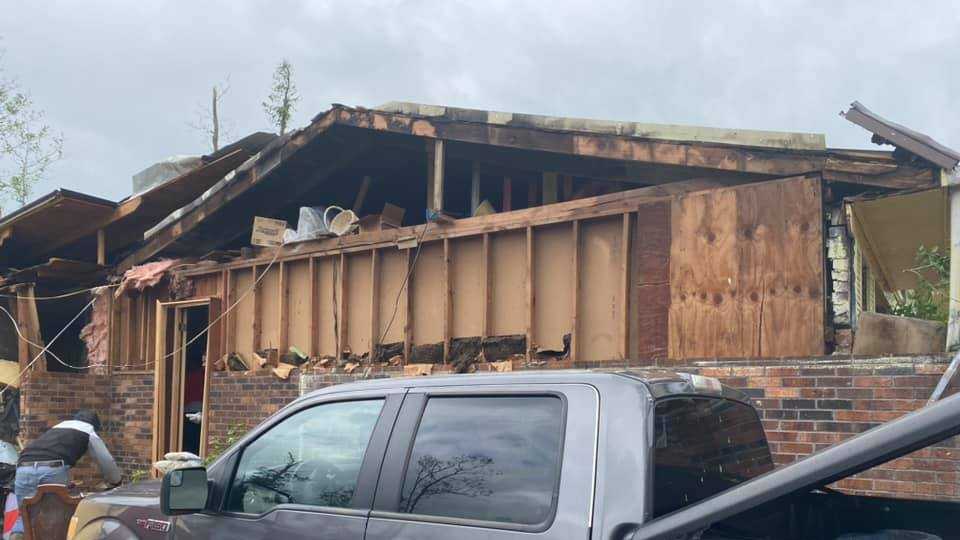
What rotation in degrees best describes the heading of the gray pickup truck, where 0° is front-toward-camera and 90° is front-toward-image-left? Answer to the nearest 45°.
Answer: approximately 135°

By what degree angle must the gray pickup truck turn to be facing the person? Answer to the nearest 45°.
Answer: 0° — it already faces them

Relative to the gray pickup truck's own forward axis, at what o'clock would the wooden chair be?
The wooden chair is roughly at 12 o'clock from the gray pickup truck.
